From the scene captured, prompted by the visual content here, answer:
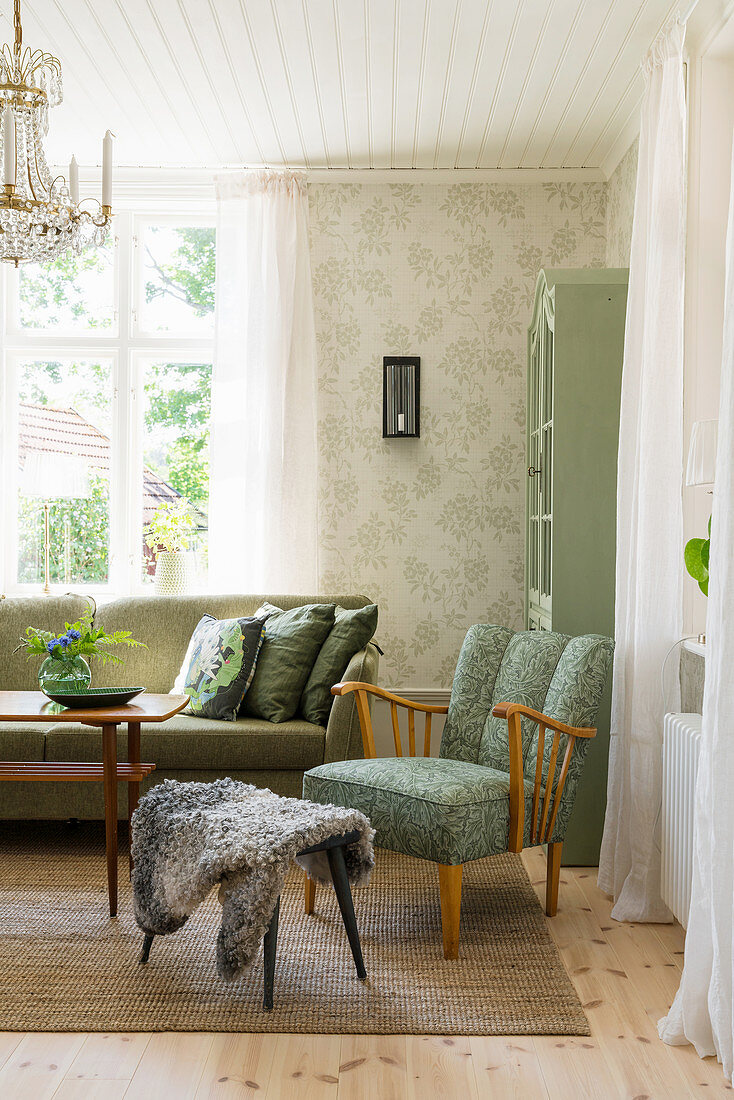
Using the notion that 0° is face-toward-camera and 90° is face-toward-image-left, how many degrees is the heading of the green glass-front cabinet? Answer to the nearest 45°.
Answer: approximately 90°

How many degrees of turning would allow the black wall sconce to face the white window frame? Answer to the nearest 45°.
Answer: approximately 90° to its right

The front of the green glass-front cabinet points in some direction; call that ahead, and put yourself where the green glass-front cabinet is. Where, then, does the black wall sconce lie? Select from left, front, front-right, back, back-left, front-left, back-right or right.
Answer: front-right

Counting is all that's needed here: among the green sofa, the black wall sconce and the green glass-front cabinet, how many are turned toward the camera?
2

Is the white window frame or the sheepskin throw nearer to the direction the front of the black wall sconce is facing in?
the sheepskin throw

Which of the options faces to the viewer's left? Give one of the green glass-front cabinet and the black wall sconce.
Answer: the green glass-front cabinet

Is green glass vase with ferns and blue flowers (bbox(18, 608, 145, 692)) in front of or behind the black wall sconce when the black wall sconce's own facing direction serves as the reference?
in front

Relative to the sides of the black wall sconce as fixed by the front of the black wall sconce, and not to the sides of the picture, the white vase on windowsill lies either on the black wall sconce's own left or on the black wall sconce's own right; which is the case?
on the black wall sconce's own right

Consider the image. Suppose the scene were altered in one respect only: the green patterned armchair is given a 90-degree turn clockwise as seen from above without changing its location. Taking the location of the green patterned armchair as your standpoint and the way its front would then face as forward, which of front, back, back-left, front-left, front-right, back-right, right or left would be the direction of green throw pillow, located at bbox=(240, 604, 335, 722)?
front

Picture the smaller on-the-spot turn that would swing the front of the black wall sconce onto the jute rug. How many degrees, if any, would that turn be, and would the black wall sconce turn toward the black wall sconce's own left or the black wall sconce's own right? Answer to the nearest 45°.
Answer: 0° — it already faces it

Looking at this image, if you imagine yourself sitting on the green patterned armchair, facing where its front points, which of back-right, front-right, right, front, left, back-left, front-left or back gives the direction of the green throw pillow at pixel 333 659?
right

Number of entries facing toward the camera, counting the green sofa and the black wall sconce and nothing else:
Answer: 2
